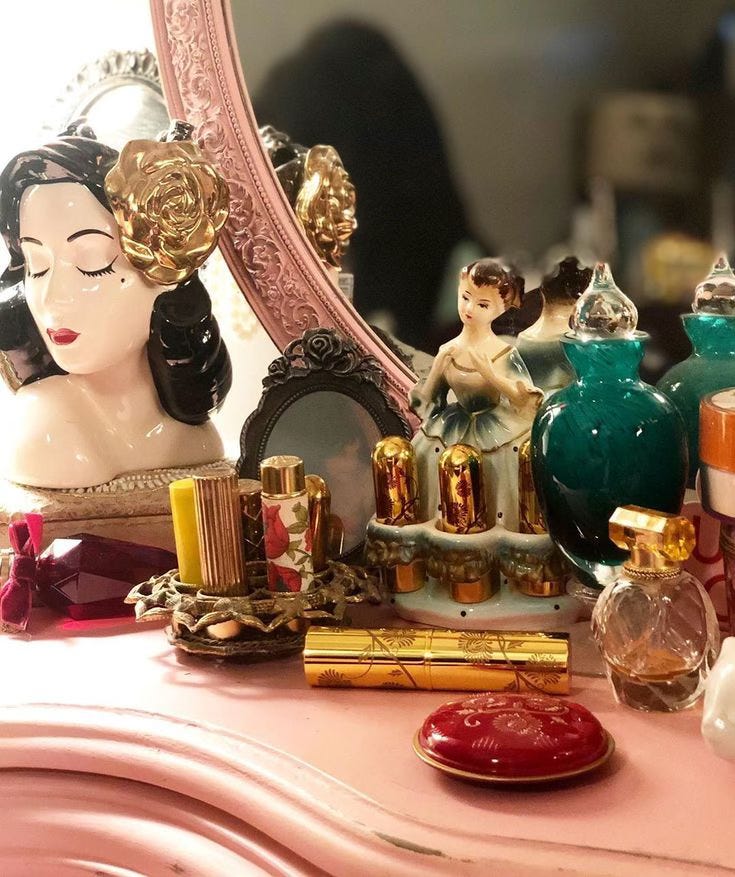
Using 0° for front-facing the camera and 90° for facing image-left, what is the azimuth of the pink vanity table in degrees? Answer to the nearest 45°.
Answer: approximately 0°

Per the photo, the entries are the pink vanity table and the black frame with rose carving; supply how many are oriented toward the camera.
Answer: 2
